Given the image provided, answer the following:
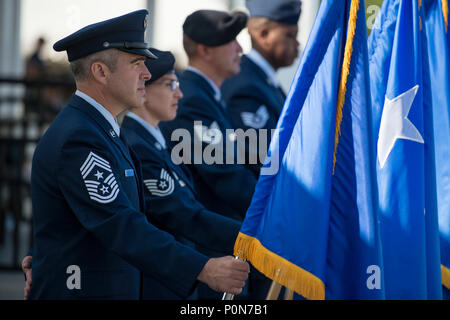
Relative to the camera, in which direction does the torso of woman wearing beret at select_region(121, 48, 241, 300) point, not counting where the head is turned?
to the viewer's right

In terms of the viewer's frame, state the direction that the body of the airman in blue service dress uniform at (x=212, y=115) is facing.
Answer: to the viewer's right

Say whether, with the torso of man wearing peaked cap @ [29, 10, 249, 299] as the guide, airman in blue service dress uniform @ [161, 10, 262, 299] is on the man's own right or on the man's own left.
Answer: on the man's own left

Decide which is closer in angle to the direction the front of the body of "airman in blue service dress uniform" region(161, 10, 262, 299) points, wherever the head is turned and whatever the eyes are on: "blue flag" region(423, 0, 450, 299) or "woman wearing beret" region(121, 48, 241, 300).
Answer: the blue flag

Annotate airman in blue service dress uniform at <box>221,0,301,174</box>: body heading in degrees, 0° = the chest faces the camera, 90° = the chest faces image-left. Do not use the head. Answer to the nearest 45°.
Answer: approximately 270°

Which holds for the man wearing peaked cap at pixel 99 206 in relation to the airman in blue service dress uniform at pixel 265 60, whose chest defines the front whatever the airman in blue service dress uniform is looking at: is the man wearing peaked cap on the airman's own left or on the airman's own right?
on the airman's own right

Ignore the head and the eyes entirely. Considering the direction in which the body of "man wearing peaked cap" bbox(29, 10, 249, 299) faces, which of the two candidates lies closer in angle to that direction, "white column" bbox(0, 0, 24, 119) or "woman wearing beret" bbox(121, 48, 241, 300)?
the woman wearing beret

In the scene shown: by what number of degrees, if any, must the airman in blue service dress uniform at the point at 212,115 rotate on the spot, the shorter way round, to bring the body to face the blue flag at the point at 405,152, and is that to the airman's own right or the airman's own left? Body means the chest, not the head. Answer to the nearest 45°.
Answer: approximately 45° to the airman's own right

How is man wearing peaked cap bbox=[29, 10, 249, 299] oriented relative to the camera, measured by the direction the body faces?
to the viewer's right

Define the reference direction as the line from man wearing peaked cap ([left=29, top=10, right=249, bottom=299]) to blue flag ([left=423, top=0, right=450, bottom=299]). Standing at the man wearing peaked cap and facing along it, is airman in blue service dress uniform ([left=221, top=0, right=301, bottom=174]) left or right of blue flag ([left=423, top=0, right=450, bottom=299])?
left

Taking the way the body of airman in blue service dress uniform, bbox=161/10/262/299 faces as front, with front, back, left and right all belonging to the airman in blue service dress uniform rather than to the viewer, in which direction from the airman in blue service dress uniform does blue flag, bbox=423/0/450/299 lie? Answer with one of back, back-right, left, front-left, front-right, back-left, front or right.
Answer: front-right

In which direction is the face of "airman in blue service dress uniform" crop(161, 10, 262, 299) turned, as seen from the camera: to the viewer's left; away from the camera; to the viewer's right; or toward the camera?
to the viewer's right

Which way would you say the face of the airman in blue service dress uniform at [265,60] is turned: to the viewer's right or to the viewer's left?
to the viewer's right

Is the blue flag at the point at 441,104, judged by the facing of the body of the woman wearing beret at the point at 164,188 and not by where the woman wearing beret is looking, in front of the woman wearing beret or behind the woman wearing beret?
in front

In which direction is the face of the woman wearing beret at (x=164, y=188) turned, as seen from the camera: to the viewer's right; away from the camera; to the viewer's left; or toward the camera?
to the viewer's right

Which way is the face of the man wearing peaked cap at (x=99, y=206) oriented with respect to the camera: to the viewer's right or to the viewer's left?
to the viewer's right
